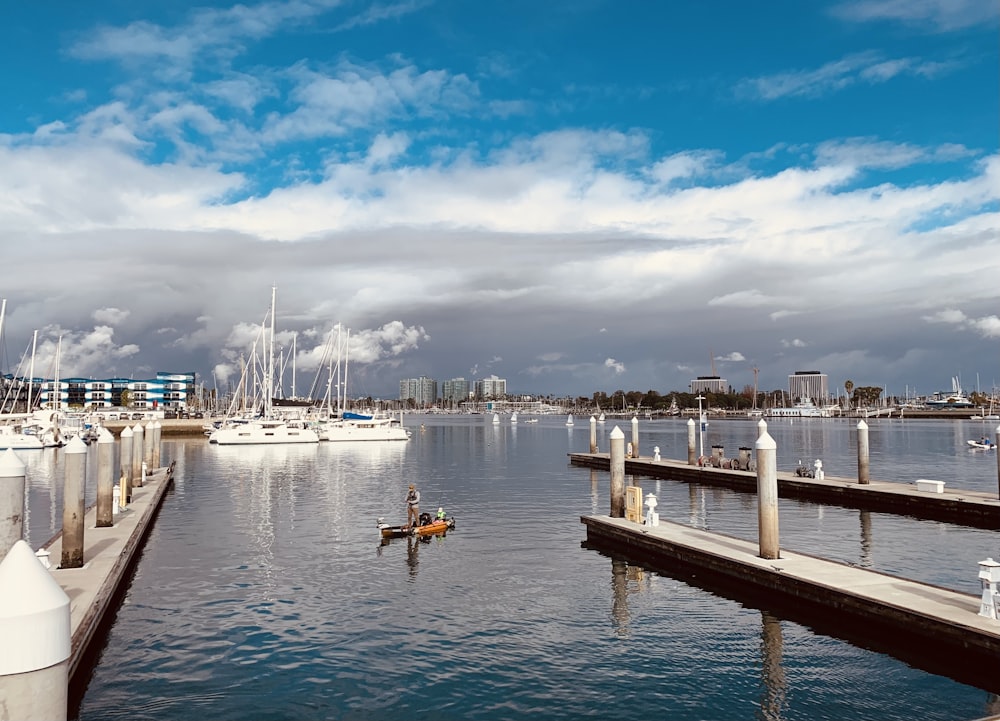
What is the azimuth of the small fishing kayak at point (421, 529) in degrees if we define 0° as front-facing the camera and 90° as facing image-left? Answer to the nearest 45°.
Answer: approximately 270°

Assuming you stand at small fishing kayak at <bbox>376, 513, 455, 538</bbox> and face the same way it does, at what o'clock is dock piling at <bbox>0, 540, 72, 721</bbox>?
The dock piling is roughly at 3 o'clock from the small fishing kayak.

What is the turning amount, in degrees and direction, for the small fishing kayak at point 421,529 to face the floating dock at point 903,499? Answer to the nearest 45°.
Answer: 0° — it already faces it

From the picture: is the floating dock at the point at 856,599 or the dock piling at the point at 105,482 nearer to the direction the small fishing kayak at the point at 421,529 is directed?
the floating dock

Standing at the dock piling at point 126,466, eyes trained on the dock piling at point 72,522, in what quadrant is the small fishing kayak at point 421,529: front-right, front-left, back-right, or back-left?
front-left

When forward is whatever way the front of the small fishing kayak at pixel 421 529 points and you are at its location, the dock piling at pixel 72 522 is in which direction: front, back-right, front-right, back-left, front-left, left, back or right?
back-right
